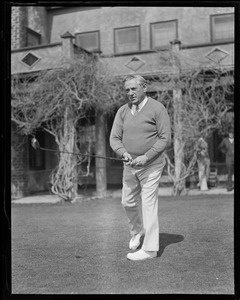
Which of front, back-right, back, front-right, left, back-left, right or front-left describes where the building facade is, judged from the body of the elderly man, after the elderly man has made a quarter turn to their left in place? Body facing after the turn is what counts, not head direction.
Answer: back-left

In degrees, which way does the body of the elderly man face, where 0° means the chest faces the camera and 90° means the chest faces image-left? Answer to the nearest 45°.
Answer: approximately 45°
